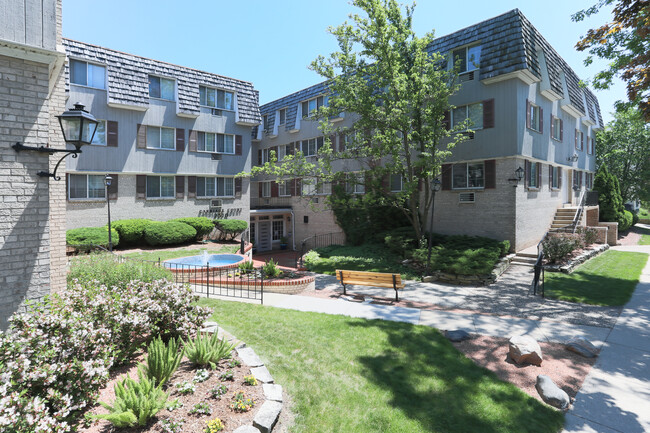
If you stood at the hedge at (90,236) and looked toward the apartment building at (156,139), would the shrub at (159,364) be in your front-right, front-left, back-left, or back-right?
back-right
